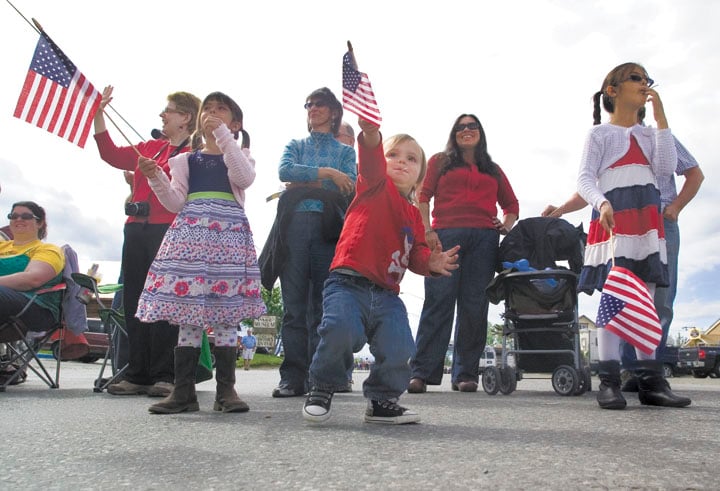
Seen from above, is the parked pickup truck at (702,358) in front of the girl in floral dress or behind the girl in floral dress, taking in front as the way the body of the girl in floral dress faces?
behind

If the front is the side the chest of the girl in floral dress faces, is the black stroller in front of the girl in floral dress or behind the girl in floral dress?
behind

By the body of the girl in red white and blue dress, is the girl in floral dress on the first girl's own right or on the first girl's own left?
on the first girl's own right

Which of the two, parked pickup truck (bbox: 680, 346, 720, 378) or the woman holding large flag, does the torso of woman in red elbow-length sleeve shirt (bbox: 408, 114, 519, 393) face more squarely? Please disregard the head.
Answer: the woman holding large flag

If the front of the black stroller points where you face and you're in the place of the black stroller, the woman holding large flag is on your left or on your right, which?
on your right

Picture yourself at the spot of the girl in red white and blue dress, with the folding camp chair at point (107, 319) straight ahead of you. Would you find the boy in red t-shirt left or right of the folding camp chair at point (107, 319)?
left

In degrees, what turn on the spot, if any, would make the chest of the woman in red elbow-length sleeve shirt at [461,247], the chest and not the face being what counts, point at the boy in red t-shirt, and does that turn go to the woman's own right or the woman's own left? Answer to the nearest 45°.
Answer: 0° — they already face them

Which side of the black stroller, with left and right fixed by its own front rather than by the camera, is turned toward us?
front

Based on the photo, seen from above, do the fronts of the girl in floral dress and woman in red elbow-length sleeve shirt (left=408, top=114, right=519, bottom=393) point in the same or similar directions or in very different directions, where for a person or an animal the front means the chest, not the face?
same or similar directions

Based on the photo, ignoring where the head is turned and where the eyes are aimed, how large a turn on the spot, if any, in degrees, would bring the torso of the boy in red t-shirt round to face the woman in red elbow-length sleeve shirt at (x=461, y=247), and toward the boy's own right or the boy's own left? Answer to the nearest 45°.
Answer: approximately 135° to the boy's own left

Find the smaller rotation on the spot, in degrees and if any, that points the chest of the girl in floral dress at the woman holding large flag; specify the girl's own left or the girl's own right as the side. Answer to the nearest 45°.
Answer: approximately 135° to the girl's own right

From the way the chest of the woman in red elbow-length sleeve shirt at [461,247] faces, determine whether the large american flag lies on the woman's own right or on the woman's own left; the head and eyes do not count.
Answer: on the woman's own right

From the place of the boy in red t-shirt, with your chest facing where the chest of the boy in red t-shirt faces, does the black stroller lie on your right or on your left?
on your left

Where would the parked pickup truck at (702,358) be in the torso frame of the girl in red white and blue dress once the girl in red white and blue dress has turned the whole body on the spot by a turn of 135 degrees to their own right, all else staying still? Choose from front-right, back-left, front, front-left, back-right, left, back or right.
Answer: right

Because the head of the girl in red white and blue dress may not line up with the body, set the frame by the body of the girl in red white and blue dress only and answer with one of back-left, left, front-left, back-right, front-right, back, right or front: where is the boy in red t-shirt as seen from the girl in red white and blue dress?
right

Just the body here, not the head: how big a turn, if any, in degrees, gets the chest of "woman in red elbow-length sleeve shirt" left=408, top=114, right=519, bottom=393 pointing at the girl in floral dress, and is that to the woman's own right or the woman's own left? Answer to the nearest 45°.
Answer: approximately 45° to the woman's own right

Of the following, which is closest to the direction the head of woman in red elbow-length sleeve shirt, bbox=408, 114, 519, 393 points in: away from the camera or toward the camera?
toward the camera
